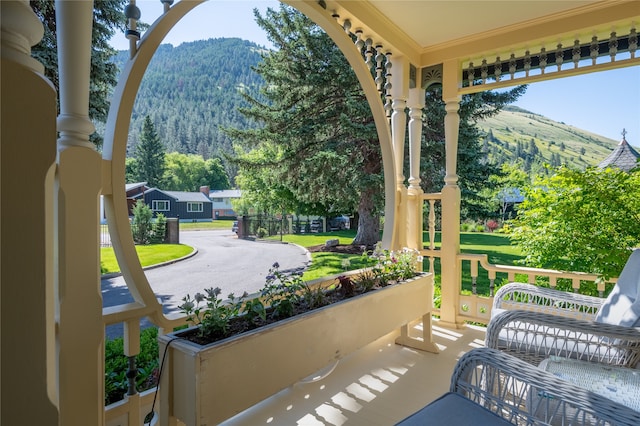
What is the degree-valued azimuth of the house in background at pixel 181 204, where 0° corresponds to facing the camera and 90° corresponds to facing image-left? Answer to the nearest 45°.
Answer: approximately 0°

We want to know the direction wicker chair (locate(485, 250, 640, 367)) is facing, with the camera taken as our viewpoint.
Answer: facing to the left of the viewer

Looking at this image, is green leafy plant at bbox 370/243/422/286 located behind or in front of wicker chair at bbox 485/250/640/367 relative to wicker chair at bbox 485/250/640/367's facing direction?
in front

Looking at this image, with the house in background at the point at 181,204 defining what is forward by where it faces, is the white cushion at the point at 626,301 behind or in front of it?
in front

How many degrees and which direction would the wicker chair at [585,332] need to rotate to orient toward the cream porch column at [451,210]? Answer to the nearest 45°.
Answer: approximately 45° to its right

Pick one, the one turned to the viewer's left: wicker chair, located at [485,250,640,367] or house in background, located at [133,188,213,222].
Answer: the wicker chair

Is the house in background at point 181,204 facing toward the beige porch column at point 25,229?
yes

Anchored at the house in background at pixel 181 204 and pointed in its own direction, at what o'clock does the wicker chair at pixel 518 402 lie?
The wicker chair is roughly at 12 o'clock from the house in background.

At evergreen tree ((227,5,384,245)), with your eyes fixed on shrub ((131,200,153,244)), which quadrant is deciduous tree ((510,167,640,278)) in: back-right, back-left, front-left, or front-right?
back-left

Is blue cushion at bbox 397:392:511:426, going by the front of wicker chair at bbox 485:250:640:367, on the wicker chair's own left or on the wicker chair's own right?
on the wicker chair's own left

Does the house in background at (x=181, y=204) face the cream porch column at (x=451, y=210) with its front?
yes

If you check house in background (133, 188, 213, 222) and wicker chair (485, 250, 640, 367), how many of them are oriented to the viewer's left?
1

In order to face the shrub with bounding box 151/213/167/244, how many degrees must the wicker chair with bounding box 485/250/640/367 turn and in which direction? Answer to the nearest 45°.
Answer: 0° — it already faces it
